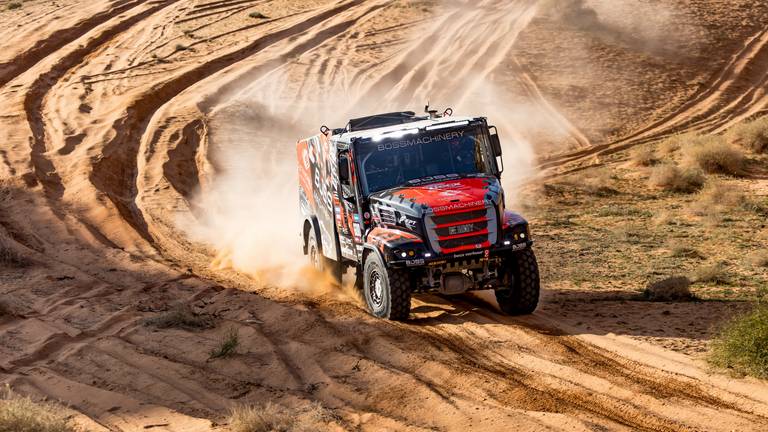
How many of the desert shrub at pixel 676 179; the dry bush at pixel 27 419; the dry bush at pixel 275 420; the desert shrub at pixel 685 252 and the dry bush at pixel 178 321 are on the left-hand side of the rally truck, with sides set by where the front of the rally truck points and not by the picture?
2

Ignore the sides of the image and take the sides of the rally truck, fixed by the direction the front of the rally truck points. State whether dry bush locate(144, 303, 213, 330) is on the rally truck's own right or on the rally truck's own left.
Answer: on the rally truck's own right

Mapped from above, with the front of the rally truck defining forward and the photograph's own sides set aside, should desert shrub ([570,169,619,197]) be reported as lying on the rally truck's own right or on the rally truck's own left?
on the rally truck's own left

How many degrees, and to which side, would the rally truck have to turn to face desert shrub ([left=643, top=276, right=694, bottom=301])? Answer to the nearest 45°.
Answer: approximately 45° to its left

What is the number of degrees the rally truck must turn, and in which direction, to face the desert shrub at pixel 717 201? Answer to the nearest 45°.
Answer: approximately 90° to its left

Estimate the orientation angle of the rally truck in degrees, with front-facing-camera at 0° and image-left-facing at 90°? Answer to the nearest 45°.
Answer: approximately 315°

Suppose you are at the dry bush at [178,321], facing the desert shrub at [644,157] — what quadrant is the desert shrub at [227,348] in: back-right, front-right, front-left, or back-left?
back-right

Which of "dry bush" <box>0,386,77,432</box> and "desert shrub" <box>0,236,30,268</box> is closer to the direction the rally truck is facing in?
the dry bush

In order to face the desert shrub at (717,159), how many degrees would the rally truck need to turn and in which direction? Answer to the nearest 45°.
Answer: approximately 90° to its left

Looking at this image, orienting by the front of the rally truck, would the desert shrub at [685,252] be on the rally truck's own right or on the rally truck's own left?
on the rally truck's own left

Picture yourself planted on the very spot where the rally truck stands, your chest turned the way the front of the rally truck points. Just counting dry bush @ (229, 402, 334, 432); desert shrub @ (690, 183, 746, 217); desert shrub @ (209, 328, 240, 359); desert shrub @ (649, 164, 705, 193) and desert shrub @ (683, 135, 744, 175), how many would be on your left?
3

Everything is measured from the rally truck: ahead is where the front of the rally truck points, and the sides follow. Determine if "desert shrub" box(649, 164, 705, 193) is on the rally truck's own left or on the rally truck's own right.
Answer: on the rally truck's own left

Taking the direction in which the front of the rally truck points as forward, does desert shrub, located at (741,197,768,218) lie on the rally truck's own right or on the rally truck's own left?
on the rally truck's own left
